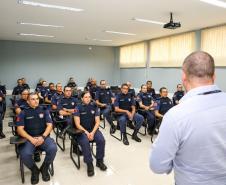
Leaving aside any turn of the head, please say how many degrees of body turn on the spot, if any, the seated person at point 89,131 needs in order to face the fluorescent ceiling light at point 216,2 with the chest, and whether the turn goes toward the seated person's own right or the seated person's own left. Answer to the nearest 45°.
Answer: approximately 45° to the seated person's own left

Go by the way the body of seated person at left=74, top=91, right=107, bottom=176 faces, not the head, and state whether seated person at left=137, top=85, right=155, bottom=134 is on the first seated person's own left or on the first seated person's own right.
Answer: on the first seated person's own left

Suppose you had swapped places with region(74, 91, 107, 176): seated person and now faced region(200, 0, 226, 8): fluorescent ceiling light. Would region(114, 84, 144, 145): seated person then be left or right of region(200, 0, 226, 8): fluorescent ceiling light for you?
left

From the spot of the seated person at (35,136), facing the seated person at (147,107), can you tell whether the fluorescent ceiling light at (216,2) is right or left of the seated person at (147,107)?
right

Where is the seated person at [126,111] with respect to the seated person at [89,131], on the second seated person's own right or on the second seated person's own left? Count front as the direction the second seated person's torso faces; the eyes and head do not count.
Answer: on the second seated person's own left

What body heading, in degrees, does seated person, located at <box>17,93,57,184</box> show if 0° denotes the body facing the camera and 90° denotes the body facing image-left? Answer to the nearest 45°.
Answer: approximately 0°

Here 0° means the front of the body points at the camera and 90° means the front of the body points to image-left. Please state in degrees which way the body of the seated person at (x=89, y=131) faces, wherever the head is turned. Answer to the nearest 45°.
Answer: approximately 315°
